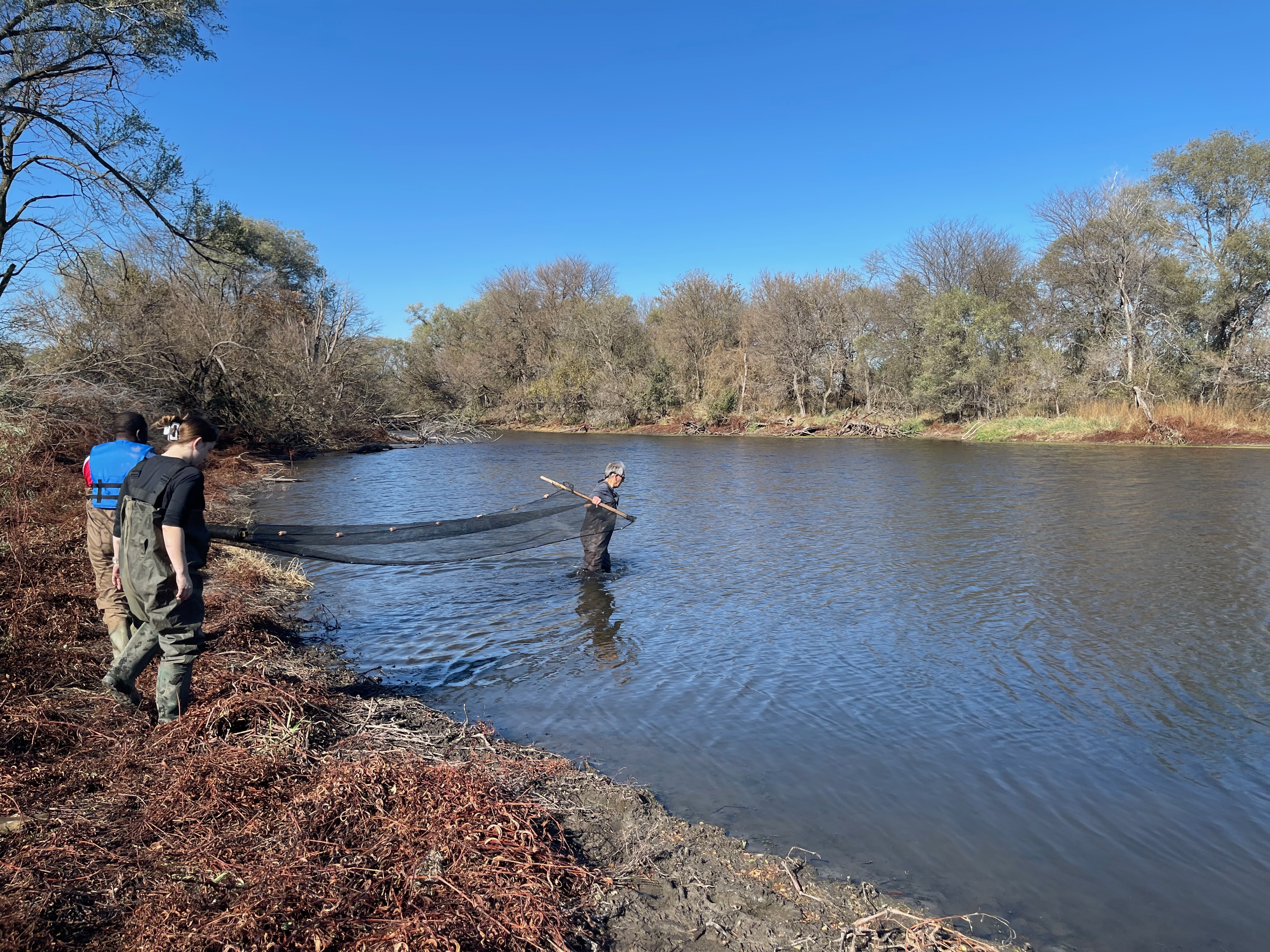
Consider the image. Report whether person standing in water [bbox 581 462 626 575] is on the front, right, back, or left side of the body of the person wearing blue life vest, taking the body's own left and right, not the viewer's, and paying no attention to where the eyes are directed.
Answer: front

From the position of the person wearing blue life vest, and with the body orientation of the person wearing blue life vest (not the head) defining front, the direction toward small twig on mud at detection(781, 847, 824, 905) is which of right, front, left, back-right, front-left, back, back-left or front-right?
right

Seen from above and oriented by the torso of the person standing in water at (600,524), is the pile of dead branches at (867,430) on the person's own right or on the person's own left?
on the person's own left

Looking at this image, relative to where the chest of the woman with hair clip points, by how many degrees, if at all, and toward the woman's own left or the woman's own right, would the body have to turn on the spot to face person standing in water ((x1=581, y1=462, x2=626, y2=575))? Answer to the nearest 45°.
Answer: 0° — they already face them

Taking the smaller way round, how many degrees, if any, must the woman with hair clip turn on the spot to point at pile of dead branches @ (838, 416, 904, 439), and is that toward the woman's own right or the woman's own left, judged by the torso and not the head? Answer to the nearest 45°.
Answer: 0° — they already face it

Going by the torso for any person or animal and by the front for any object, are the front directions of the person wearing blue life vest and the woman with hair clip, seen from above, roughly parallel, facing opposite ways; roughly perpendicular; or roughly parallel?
roughly parallel

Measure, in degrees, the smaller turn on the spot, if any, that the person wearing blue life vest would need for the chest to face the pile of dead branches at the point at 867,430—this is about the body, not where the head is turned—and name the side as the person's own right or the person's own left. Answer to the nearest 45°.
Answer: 0° — they already face it

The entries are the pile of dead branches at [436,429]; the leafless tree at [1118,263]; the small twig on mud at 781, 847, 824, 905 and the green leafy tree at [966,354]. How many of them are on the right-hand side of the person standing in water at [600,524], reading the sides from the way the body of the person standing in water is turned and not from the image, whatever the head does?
1
